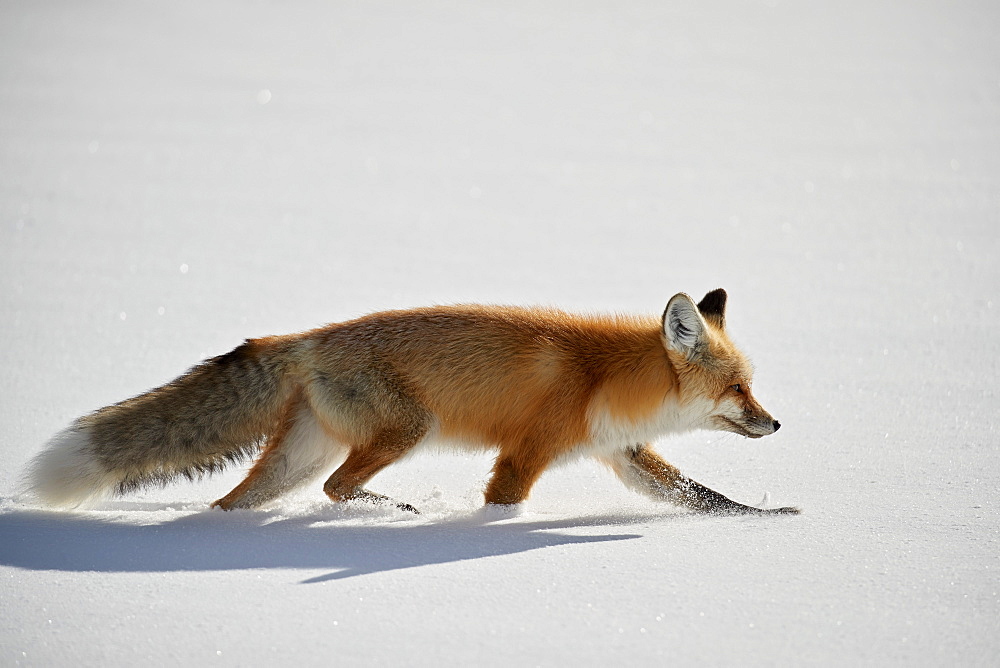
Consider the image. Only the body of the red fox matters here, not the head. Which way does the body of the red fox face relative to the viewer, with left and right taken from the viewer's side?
facing to the right of the viewer
